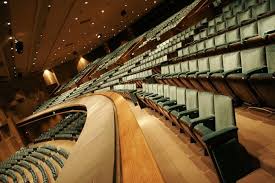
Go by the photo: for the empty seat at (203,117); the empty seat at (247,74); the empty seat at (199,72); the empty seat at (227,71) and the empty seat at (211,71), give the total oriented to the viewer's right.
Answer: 0

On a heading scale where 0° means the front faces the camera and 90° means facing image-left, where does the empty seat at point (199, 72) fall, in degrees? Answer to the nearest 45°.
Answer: approximately 45°

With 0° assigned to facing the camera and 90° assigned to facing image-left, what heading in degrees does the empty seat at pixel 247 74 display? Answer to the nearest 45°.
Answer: approximately 45°

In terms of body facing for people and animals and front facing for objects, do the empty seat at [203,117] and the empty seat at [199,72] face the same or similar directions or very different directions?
same or similar directions

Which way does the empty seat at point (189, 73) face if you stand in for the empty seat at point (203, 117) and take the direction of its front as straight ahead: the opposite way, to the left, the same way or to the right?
the same way

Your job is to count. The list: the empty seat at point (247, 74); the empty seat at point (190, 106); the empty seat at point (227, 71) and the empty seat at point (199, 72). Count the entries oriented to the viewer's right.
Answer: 0

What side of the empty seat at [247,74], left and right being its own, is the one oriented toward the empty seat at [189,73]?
right

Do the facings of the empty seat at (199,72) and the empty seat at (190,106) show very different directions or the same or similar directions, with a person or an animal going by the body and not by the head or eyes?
same or similar directions

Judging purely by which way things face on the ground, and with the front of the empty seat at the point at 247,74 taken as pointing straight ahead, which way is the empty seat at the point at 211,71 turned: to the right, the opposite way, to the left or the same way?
the same way

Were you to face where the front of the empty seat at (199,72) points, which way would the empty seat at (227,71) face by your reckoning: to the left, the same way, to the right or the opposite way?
the same way

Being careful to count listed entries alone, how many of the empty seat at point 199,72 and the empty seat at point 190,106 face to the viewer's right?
0

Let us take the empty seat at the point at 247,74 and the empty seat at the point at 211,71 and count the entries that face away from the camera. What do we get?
0

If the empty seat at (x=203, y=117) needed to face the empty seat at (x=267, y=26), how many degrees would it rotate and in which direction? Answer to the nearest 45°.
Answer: approximately 180°

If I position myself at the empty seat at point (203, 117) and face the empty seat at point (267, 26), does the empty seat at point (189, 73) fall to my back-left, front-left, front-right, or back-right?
front-left

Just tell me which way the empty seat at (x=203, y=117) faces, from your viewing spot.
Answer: facing the viewer and to the left of the viewer
